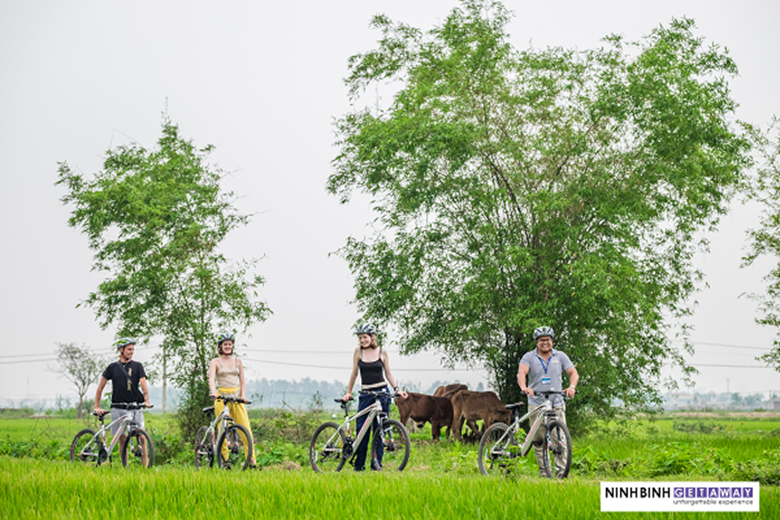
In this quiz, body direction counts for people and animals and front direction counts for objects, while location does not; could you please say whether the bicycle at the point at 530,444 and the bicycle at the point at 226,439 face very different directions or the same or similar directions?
same or similar directions

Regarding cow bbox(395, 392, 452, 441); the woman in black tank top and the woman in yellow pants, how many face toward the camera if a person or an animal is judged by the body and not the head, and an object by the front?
2

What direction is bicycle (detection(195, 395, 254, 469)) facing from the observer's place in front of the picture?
facing the viewer and to the right of the viewer

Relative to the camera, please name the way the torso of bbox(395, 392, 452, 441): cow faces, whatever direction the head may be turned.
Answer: to the viewer's left

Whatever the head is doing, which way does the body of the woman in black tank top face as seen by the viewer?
toward the camera

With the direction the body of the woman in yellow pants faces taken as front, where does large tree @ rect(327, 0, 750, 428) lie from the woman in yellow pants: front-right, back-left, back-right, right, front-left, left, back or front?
back-left

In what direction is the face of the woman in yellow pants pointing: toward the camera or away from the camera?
toward the camera

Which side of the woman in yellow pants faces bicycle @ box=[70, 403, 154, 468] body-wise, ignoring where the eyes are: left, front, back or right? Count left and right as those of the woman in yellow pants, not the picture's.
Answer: right

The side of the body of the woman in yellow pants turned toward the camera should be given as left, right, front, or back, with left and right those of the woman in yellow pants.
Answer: front

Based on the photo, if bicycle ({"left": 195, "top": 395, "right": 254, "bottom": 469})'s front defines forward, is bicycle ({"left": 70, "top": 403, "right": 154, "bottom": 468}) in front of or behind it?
behind

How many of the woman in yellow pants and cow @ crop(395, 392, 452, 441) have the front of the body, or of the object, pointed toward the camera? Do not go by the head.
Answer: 1

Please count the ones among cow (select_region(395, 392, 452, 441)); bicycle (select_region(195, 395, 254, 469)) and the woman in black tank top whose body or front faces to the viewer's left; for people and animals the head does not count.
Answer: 1
